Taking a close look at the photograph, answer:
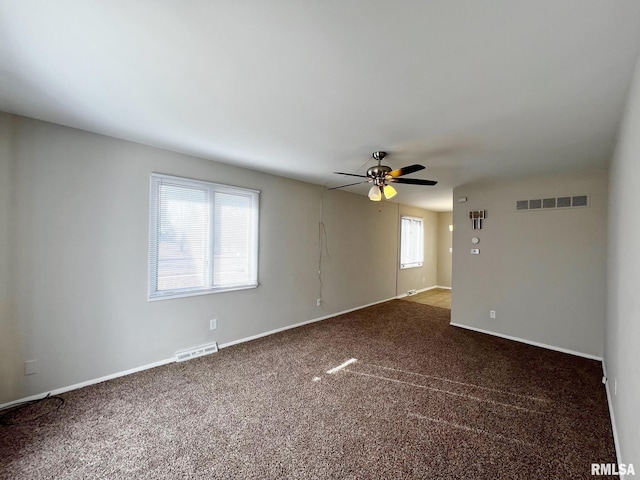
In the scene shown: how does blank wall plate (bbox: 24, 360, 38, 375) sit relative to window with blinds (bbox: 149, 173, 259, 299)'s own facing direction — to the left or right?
on its right

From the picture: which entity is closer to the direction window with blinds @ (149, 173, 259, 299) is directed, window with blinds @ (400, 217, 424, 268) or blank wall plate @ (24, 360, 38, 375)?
the window with blinds

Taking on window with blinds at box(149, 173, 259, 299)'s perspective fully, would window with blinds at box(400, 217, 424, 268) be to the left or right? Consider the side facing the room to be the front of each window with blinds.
on its left

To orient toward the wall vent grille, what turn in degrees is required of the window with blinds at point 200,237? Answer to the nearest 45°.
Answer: approximately 45° to its left

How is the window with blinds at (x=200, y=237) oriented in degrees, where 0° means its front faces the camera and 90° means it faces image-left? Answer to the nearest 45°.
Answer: approximately 315°
